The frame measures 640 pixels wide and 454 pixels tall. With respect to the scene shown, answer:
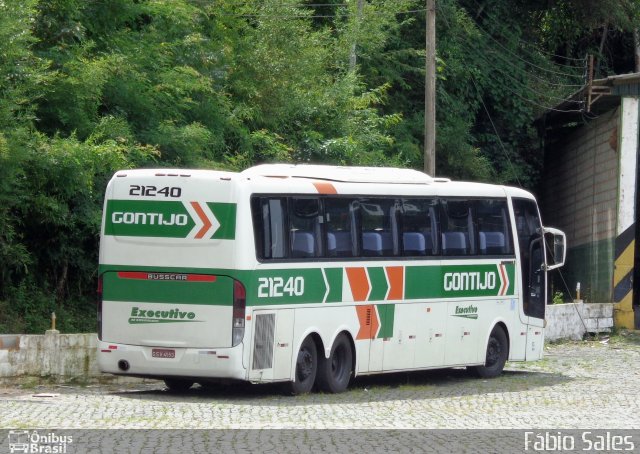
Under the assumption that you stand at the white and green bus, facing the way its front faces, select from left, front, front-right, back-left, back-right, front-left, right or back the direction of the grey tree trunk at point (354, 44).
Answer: front-left

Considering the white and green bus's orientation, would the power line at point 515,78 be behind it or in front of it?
in front

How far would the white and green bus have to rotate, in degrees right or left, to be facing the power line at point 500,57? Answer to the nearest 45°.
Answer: approximately 45° to its left

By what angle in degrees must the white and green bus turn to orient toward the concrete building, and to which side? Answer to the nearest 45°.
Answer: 0° — it already faces it

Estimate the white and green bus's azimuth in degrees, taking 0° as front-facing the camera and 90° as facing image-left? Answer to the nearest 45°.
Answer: approximately 225°
